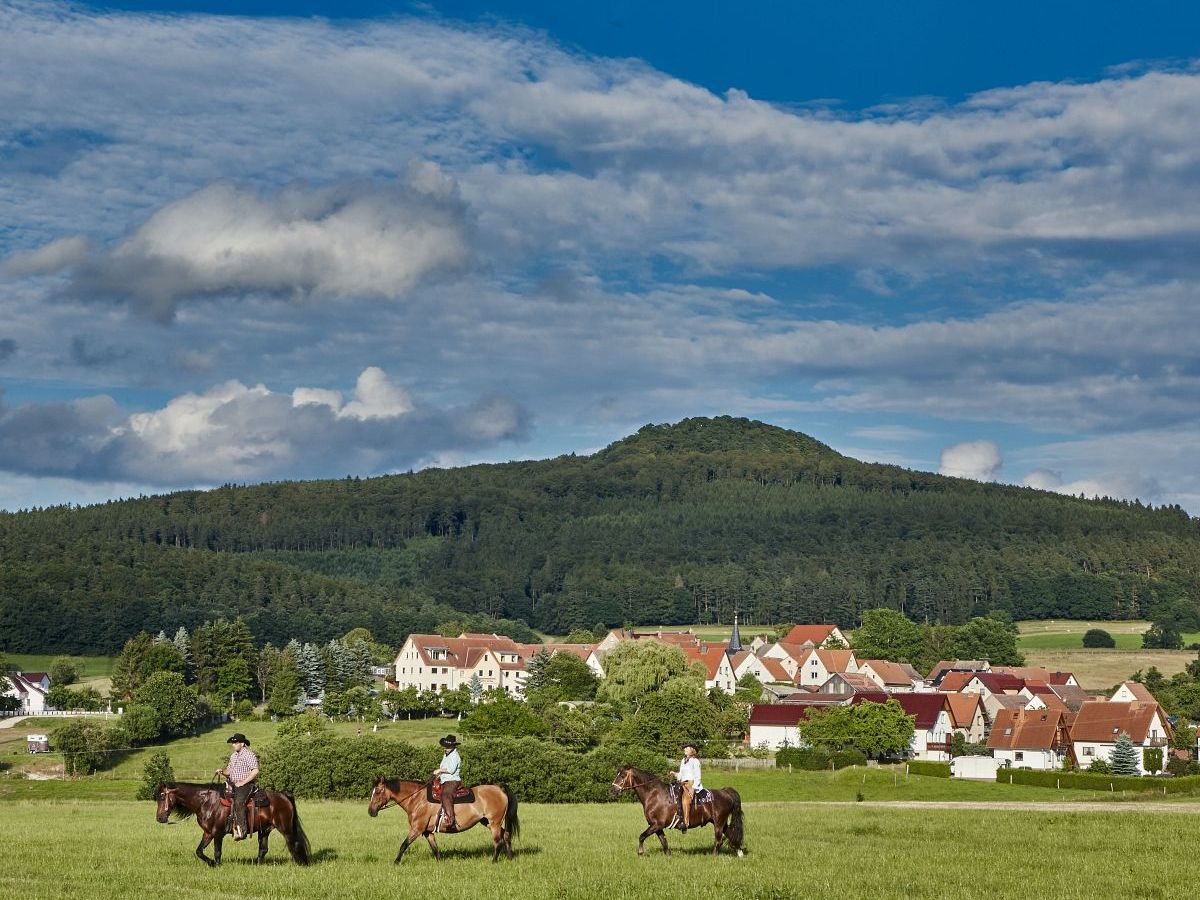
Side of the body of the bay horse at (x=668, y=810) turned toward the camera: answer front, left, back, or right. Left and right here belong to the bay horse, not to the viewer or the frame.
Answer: left

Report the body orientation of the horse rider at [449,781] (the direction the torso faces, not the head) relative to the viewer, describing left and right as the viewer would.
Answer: facing to the left of the viewer

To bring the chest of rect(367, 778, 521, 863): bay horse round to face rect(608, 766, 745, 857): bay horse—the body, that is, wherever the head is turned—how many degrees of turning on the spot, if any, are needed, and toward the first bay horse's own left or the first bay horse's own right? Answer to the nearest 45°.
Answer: approximately 180°

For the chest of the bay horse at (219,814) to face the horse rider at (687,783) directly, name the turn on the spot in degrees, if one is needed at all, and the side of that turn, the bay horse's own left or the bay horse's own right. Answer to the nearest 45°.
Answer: approximately 180°

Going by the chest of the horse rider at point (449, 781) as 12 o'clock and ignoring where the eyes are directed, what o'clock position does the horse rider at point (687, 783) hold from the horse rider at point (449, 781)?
the horse rider at point (687, 783) is roughly at 6 o'clock from the horse rider at point (449, 781).

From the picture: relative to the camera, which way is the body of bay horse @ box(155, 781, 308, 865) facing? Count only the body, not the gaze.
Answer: to the viewer's left

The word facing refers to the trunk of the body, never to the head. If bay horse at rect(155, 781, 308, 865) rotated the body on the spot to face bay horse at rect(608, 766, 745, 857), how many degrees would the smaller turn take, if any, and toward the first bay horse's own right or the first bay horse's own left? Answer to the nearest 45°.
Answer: approximately 180°

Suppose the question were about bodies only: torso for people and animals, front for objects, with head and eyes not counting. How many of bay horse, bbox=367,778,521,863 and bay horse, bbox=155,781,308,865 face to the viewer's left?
2

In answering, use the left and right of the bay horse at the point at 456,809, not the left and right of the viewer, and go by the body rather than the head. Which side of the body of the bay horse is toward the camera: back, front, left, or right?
left

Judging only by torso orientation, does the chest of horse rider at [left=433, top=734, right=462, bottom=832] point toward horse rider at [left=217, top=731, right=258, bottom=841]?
yes

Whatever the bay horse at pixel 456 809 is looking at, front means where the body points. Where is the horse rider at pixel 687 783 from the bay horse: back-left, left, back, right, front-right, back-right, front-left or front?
back
